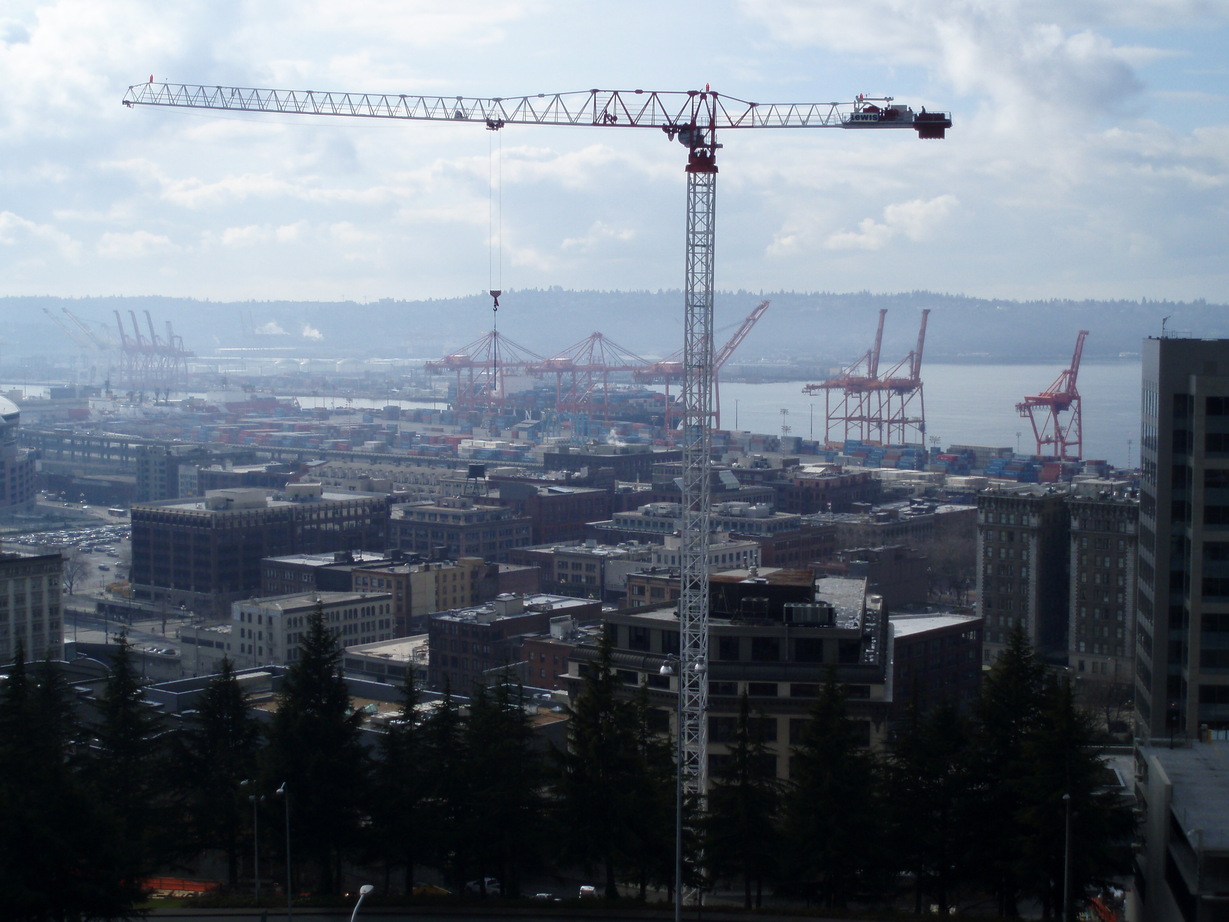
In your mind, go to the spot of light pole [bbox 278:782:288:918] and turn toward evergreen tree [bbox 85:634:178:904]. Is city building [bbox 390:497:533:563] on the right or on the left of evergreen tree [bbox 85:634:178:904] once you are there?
right

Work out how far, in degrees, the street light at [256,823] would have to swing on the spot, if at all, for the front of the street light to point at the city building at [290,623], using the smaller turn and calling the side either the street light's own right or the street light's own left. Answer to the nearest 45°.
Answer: approximately 90° to the street light's own right

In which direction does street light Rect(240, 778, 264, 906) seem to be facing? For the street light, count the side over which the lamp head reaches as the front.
to the viewer's left

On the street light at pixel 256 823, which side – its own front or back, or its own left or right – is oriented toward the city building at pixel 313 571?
right

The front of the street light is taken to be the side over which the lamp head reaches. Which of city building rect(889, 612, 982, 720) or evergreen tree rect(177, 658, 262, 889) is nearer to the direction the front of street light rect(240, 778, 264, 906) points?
the evergreen tree

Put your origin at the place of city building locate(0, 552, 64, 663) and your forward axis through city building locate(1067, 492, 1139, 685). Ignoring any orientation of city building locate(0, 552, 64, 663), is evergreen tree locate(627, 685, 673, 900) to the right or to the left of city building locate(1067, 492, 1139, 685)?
right

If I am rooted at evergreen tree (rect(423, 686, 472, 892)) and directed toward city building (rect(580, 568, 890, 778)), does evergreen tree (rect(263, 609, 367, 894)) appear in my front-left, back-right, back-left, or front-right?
back-left

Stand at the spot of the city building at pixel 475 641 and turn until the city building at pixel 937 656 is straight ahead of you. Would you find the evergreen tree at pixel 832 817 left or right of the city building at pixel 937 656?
right
